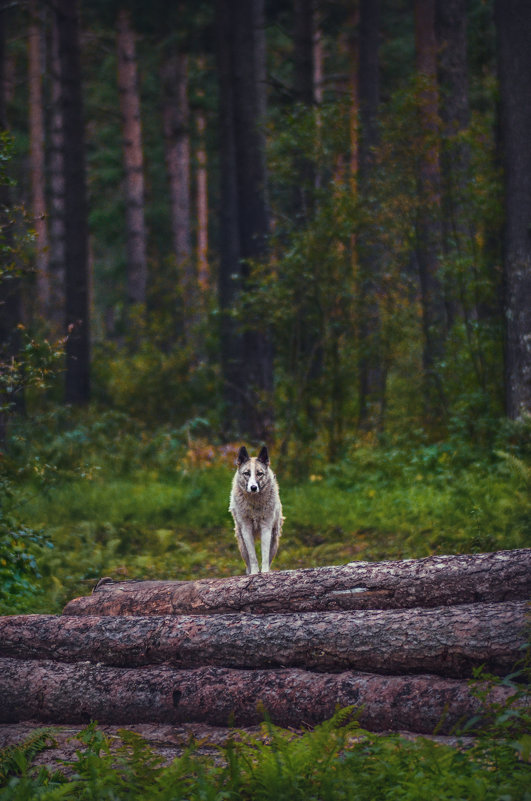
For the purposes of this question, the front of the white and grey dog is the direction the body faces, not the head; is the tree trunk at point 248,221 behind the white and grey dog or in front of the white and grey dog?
behind

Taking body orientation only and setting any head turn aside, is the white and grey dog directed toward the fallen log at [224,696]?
yes

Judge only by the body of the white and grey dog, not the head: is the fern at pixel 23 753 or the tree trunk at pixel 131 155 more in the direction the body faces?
the fern

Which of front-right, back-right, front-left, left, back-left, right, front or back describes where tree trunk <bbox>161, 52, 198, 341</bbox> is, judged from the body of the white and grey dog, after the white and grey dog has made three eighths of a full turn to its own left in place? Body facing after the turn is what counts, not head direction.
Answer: front-left

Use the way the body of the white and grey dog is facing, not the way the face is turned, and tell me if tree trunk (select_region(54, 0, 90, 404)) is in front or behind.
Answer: behind

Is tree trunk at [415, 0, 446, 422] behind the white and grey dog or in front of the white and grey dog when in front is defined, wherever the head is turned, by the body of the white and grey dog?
behind

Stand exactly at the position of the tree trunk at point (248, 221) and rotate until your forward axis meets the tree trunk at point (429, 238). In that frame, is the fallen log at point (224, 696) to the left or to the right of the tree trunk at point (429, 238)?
right

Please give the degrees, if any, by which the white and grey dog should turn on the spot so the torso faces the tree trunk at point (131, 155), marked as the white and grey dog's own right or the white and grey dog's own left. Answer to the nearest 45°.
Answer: approximately 180°

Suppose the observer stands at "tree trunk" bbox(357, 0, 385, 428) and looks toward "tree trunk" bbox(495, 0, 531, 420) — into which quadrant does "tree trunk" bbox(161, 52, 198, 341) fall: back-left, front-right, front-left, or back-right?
back-left

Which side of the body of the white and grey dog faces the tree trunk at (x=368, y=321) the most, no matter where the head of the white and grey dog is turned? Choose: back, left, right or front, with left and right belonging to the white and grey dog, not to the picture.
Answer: back

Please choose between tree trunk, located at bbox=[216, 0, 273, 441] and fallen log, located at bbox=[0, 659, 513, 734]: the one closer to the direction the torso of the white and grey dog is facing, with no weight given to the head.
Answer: the fallen log

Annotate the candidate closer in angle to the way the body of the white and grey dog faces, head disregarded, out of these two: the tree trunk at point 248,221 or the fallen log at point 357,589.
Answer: the fallen log

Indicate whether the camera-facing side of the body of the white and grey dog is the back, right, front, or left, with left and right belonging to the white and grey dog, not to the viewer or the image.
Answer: front
